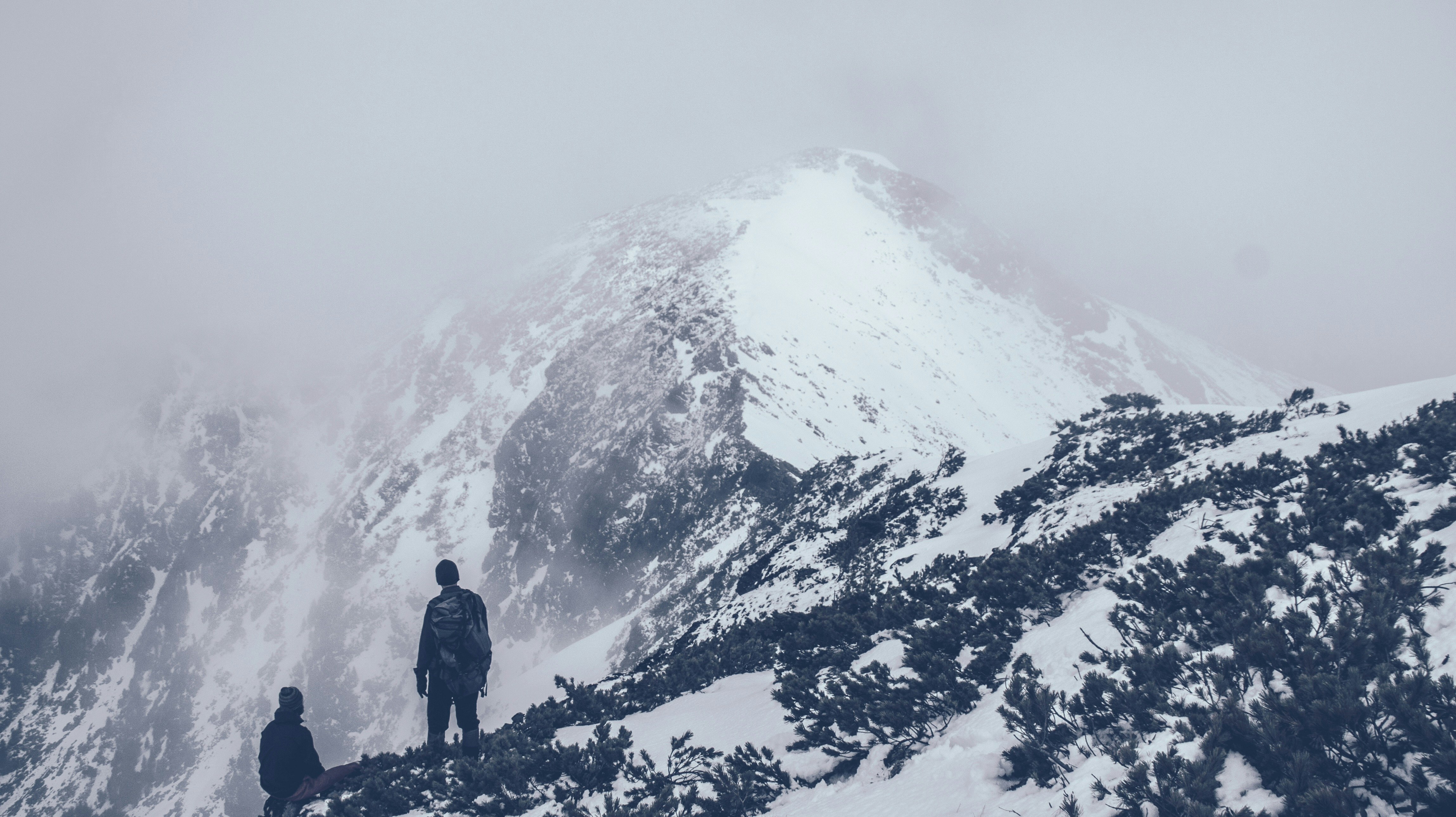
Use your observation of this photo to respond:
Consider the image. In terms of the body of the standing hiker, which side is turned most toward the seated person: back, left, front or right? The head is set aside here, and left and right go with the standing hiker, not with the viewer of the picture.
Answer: left

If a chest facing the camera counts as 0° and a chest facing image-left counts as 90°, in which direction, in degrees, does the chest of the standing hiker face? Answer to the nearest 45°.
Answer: approximately 180°
